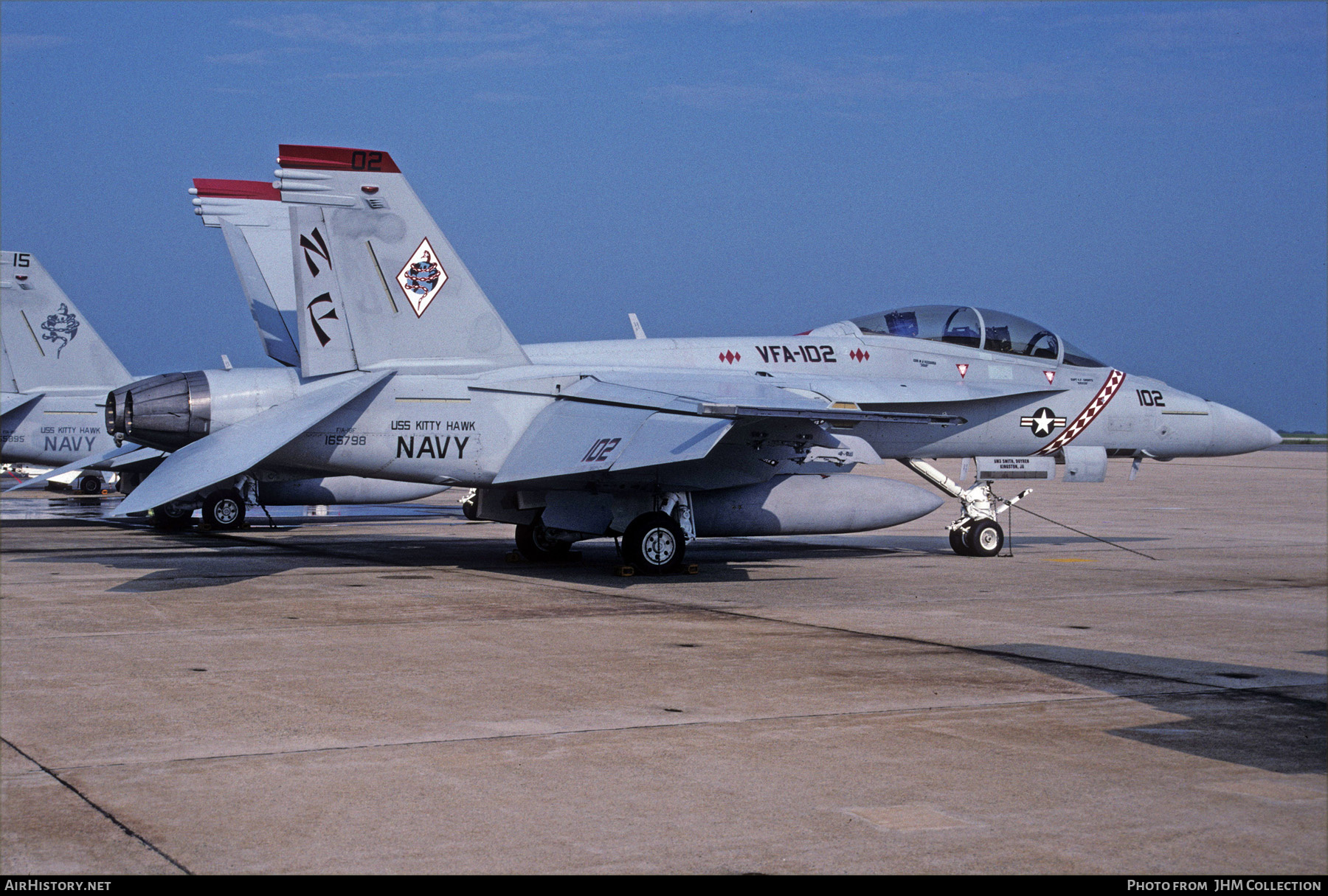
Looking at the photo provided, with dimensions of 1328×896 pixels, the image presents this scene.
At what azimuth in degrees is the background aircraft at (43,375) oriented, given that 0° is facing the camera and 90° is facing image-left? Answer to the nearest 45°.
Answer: approximately 270°

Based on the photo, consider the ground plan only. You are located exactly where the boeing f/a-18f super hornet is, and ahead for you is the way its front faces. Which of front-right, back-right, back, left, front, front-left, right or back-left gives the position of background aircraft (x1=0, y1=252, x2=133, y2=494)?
back-left

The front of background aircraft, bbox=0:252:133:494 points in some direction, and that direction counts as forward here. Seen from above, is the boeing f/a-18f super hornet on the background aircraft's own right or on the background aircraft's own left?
on the background aircraft's own right

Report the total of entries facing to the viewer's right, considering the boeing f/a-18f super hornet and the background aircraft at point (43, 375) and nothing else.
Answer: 2

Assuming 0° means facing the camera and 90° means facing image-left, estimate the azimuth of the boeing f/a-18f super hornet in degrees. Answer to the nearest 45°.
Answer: approximately 270°
